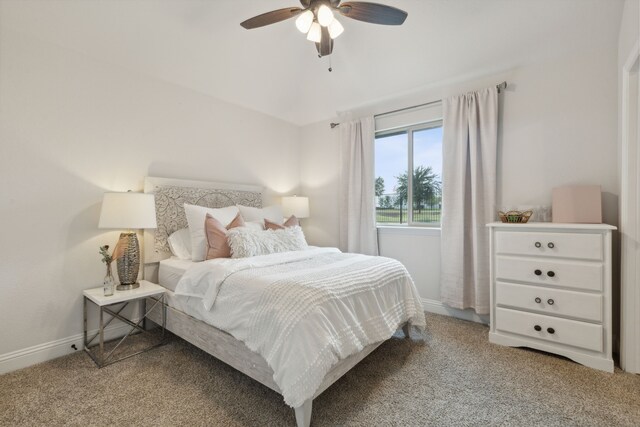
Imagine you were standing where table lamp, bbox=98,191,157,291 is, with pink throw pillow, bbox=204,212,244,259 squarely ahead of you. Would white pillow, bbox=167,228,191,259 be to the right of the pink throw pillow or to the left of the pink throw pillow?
left

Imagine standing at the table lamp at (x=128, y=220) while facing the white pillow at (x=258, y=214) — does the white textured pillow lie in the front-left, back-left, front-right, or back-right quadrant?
front-right

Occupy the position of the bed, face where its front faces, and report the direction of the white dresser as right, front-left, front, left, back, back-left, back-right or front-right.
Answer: front-left

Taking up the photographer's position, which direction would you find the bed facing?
facing the viewer and to the right of the viewer

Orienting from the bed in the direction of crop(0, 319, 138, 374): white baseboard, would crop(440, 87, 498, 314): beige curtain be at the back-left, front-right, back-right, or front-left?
back-right

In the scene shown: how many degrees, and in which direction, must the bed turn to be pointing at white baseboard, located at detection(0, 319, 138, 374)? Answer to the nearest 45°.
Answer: approximately 135° to its right

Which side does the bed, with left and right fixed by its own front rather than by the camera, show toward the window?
left
